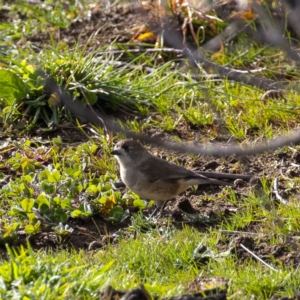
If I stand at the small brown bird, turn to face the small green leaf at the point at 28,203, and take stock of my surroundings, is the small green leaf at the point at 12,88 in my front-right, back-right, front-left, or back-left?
front-right

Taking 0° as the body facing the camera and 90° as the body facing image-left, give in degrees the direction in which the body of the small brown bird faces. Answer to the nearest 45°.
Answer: approximately 90°

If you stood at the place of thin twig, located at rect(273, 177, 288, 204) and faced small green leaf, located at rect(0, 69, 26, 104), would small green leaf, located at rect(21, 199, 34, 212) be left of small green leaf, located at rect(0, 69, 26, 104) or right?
left

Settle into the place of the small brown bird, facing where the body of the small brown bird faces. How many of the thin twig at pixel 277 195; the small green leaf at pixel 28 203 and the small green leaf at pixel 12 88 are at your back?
1

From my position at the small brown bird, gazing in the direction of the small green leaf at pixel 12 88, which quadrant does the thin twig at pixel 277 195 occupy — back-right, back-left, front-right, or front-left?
back-right

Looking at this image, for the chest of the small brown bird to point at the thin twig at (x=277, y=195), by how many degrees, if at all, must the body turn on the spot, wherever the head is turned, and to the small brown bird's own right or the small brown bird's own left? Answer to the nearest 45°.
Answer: approximately 180°

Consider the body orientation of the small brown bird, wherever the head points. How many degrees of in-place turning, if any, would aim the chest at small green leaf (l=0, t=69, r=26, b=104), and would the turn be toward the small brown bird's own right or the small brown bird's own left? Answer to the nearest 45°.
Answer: approximately 45° to the small brown bird's own right

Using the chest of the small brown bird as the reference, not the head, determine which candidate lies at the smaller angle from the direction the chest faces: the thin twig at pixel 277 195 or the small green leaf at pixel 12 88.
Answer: the small green leaf

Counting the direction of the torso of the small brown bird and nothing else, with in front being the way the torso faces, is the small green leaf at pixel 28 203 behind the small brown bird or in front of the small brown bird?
in front
